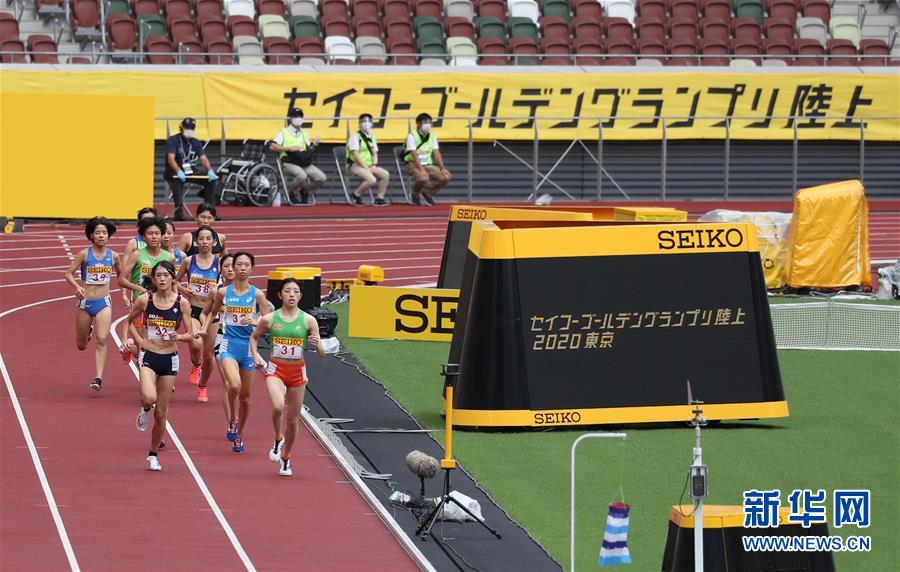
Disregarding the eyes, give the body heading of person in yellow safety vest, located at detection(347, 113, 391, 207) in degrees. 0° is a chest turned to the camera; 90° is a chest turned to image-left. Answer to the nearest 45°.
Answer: approximately 315°

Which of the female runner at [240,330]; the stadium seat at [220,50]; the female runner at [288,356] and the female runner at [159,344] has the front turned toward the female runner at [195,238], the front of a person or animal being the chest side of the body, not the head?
the stadium seat

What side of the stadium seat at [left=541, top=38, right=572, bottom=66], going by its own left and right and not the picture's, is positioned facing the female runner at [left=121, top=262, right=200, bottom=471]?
front

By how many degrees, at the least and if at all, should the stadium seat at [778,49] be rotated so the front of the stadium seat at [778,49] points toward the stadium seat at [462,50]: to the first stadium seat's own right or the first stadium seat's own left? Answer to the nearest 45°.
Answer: approximately 45° to the first stadium seat's own right

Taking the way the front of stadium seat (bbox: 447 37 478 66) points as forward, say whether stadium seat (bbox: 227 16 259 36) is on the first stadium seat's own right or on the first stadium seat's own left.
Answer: on the first stadium seat's own right

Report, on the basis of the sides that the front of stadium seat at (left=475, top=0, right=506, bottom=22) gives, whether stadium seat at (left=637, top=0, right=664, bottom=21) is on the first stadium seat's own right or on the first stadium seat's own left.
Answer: on the first stadium seat's own left
